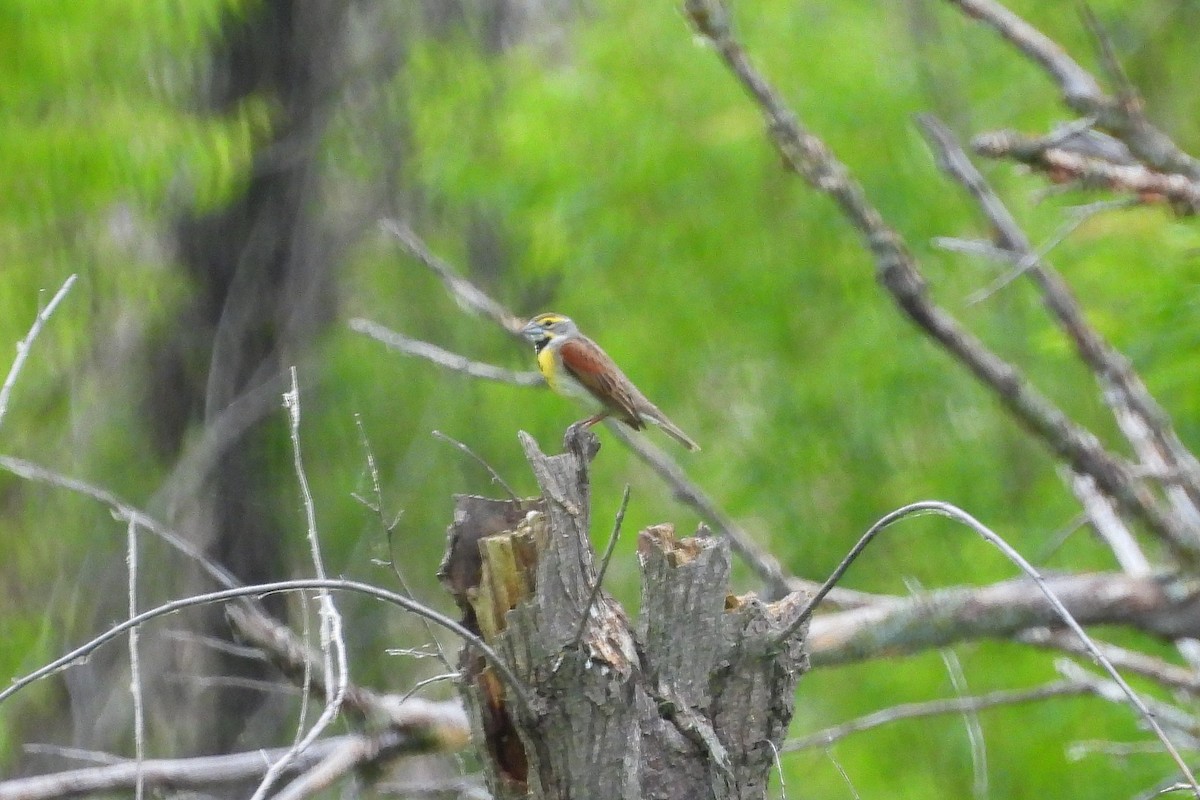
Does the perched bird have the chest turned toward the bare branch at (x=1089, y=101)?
no

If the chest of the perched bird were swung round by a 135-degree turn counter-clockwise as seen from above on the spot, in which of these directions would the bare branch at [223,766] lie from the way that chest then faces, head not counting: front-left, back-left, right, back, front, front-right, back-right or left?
right

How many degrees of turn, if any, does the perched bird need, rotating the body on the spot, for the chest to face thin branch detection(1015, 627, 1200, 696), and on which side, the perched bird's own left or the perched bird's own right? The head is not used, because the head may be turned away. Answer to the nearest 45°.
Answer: approximately 180°

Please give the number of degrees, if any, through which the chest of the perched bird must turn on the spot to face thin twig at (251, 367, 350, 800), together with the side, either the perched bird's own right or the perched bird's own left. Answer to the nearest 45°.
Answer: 0° — it already faces it

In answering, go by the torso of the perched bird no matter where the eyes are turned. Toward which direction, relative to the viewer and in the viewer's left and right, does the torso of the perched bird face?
facing to the left of the viewer

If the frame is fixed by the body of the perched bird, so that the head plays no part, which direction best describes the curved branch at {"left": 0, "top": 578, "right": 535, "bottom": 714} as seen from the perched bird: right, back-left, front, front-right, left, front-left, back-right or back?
front

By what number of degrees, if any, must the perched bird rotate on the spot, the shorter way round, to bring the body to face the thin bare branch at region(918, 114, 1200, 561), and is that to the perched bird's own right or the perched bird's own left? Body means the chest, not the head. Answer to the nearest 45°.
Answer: approximately 135° to the perched bird's own left

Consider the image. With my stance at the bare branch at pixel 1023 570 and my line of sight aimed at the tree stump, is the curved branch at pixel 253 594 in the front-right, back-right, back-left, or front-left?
front-left
